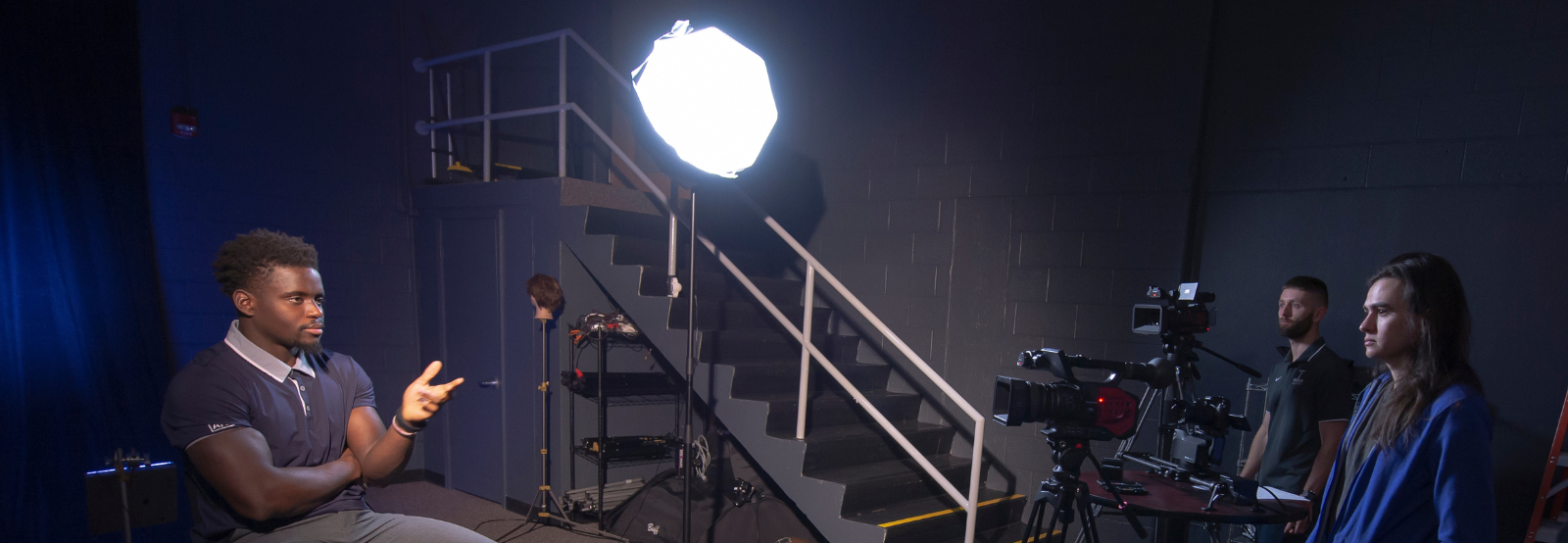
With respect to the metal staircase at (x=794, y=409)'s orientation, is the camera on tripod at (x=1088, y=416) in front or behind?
in front

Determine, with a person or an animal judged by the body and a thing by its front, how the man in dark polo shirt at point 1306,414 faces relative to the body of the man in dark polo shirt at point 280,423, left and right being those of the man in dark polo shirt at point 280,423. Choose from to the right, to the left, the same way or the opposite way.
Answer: the opposite way

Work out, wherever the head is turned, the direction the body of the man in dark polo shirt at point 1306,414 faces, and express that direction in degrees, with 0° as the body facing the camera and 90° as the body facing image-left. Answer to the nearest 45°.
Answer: approximately 45°

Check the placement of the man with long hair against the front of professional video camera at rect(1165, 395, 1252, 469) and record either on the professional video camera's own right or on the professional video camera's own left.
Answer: on the professional video camera's own left

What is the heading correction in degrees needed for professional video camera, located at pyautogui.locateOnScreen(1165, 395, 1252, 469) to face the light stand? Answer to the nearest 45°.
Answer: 0° — it already faces it

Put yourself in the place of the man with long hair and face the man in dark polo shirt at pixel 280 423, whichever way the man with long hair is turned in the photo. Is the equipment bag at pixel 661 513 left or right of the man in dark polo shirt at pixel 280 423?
right

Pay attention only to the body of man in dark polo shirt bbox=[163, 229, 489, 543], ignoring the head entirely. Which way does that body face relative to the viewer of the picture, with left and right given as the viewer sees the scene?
facing the viewer and to the right of the viewer

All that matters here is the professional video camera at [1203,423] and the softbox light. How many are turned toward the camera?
1

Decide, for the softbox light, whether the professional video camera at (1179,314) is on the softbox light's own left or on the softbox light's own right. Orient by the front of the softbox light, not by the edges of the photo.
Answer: on the softbox light's own left

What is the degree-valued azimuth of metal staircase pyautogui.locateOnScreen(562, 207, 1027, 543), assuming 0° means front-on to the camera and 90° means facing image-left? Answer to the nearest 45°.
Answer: approximately 315°

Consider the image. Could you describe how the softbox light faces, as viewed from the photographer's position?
facing the viewer

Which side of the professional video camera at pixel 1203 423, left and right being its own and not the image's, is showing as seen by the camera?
left

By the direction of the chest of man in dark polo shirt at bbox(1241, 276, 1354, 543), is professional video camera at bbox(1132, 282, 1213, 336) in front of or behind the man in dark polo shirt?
in front

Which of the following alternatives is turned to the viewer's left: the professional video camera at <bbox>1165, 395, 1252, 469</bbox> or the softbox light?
the professional video camera

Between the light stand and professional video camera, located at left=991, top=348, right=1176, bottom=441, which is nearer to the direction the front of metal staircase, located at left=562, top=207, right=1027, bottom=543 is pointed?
the professional video camera
